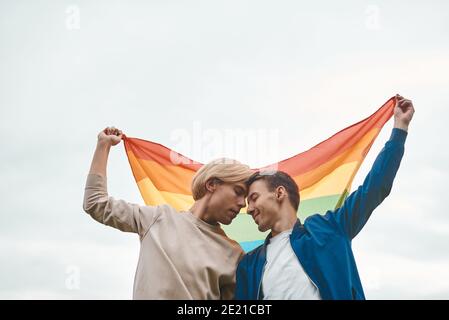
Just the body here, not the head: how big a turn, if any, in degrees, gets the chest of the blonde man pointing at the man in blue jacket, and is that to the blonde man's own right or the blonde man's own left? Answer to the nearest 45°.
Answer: approximately 45° to the blonde man's own left

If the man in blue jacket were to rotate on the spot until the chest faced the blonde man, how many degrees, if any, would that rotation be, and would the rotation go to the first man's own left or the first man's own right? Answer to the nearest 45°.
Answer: approximately 45° to the first man's own right

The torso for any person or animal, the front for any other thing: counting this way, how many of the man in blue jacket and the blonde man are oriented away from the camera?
0

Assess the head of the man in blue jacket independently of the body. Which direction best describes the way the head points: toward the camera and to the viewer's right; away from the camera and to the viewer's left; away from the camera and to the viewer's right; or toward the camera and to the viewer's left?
toward the camera and to the viewer's left

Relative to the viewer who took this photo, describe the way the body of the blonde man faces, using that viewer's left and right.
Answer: facing the viewer and to the right of the viewer

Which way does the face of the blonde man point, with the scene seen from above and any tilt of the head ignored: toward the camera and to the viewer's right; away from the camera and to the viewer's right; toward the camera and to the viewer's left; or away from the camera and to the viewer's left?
toward the camera and to the viewer's right

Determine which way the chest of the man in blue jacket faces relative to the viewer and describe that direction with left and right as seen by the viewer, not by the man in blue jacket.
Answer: facing the viewer and to the left of the viewer
